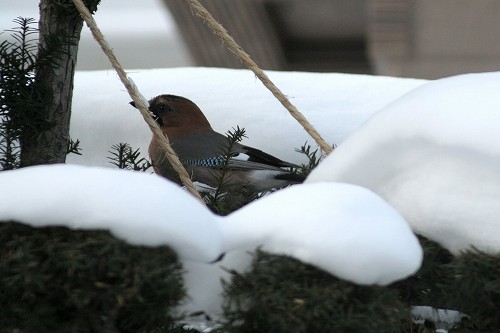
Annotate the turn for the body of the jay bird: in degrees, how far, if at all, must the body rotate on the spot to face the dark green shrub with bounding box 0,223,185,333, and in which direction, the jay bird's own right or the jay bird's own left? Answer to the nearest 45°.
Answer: approximately 90° to the jay bird's own left

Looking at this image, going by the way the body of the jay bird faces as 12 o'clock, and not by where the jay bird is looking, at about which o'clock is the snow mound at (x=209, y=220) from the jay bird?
The snow mound is roughly at 9 o'clock from the jay bird.

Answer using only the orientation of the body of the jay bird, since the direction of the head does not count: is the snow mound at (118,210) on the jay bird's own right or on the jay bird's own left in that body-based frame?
on the jay bird's own left

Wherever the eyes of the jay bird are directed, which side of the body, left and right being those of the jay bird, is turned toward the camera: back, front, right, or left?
left

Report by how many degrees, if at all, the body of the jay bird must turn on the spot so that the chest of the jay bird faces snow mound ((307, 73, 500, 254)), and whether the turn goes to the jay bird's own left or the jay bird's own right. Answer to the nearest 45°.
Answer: approximately 135° to the jay bird's own left

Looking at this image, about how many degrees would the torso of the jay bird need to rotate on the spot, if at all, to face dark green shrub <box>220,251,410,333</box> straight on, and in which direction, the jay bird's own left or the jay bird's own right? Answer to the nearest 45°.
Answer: approximately 90° to the jay bird's own left
